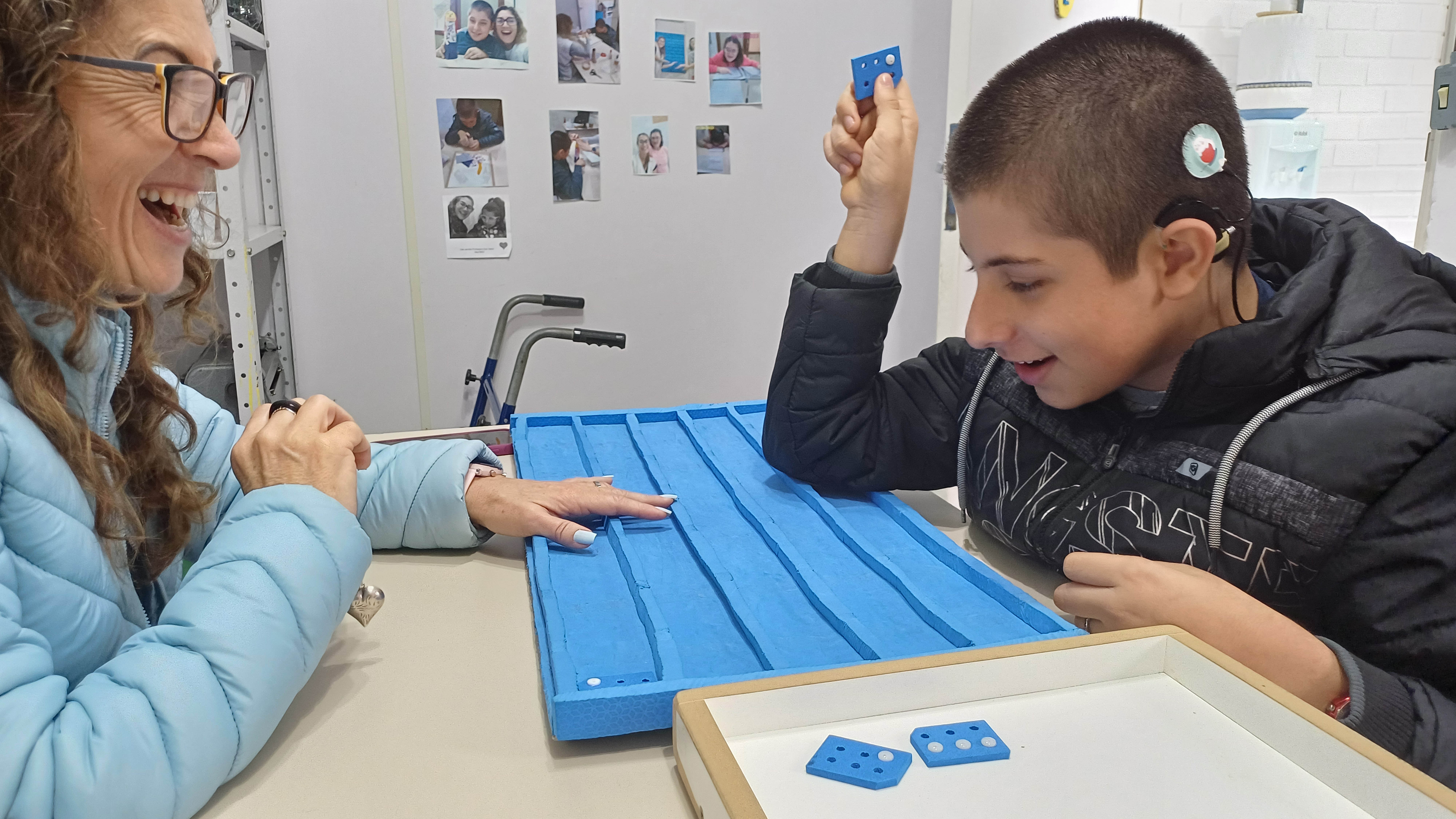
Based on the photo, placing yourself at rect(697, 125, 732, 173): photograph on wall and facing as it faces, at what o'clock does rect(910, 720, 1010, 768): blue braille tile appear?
The blue braille tile is roughly at 12 o'clock from the photograph on wall.

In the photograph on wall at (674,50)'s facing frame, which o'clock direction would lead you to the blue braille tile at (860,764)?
The blue braille tile is roughly at 12 o'clock from the photograph on wall.

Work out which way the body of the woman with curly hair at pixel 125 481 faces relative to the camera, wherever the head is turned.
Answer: to the viewer's right

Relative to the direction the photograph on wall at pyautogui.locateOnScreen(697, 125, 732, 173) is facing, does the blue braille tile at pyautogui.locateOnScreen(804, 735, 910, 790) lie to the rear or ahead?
ahead

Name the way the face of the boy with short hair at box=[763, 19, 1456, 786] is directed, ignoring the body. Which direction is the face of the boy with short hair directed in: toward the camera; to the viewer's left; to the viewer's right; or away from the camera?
to the viewer's left

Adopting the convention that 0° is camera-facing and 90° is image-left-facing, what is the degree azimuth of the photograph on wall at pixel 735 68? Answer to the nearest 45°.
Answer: approximately 0°

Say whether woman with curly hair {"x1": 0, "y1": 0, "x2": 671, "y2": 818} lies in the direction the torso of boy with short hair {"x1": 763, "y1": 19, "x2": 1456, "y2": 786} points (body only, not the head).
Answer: yes

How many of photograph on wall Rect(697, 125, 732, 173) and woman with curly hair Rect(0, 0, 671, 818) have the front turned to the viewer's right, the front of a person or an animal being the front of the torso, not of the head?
1
